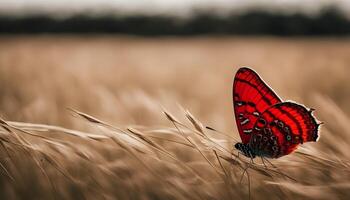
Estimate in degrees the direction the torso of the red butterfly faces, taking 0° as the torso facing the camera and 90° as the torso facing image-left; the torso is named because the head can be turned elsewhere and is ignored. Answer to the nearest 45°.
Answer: approximately 90°
